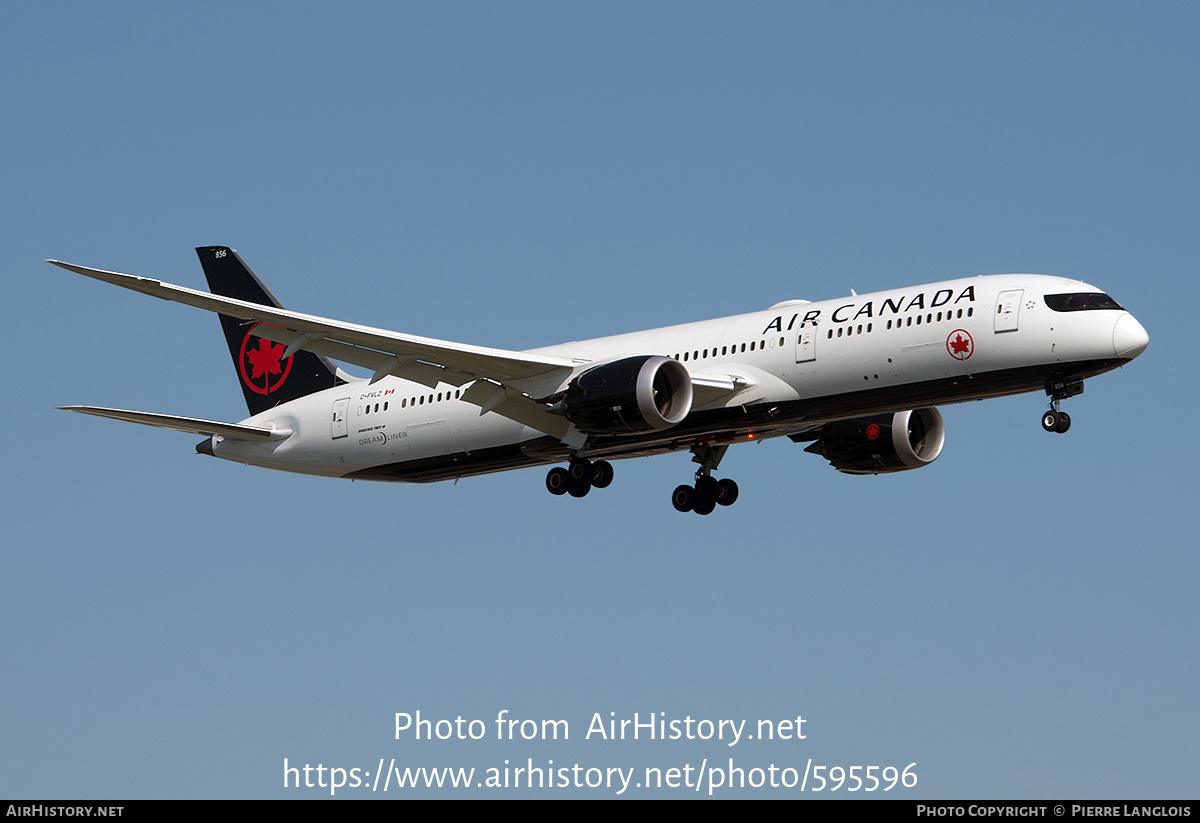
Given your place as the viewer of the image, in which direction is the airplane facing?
facing the viewer and to the right of the viewer
